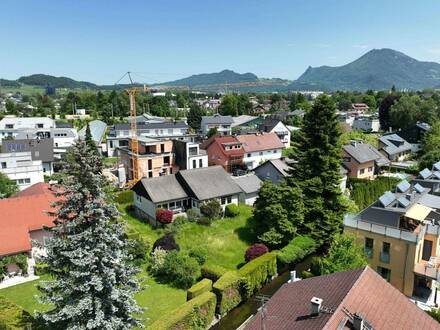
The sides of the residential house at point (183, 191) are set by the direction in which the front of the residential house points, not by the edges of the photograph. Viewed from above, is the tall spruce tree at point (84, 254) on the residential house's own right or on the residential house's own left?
on the residential house's own right

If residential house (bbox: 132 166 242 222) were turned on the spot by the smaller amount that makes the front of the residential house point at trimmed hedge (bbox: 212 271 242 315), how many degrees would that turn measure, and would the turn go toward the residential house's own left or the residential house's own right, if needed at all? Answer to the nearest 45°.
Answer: approximately 45° to the residential house's own right

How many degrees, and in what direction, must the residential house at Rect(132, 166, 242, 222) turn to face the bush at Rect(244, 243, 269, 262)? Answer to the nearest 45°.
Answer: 0° — it already faces it

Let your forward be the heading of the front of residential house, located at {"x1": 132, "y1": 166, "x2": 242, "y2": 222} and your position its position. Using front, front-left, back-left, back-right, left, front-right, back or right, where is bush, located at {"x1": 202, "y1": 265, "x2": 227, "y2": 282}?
front-right

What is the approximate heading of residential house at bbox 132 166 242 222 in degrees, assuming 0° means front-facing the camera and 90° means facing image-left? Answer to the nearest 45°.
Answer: approximately 315°

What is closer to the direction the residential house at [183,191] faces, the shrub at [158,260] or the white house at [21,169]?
the shrub
